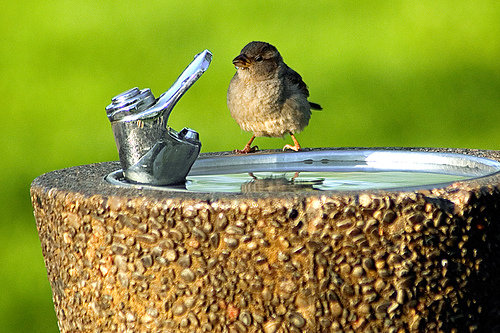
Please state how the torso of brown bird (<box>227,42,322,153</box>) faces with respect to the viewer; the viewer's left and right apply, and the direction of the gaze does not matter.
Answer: facing the viewer and to the left of the viewer
